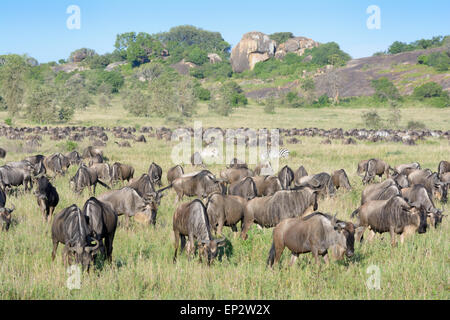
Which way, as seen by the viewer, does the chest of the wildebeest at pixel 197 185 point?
to the viewer's right

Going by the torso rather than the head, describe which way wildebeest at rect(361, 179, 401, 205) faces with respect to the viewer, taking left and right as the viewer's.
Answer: facing to the right of the viewer

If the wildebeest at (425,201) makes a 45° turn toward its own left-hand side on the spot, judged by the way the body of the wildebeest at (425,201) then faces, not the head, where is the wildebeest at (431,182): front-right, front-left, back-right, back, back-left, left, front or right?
left

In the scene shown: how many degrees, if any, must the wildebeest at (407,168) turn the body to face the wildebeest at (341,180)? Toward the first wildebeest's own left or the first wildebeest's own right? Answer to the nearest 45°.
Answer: approximately 135° to the first wildebeest's own right

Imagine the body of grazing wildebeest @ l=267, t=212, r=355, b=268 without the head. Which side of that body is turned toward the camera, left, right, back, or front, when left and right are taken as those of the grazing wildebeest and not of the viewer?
right

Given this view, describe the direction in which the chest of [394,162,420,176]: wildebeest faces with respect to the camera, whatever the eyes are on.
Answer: to the viewer's right
